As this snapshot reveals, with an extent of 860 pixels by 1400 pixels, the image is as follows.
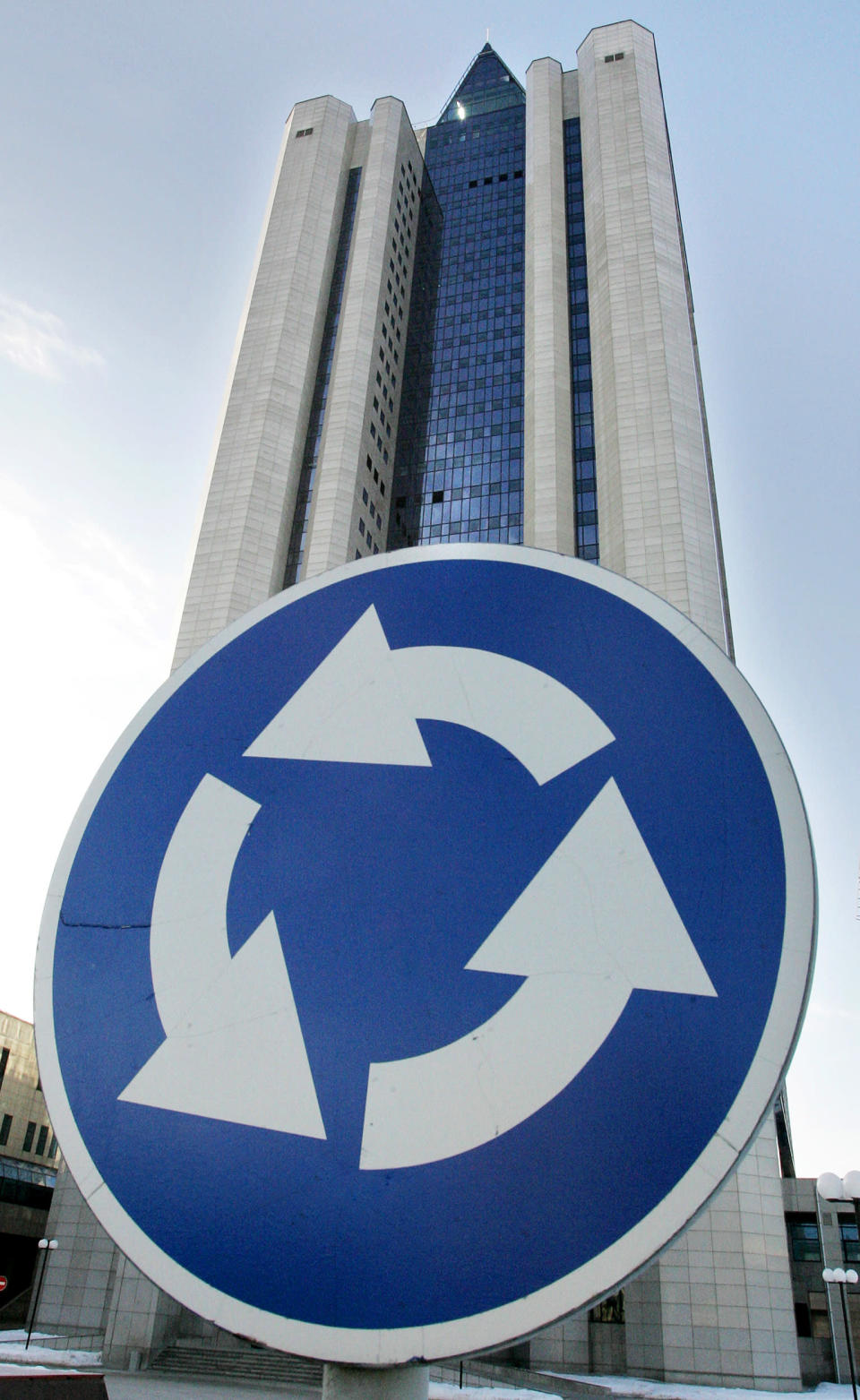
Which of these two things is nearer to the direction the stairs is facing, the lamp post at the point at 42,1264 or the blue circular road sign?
the blue circular road sign

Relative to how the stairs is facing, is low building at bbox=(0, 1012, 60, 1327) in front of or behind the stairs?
behind

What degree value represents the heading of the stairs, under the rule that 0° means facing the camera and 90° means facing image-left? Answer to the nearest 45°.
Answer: approximately 0°

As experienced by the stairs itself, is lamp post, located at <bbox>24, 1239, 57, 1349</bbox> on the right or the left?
on its right

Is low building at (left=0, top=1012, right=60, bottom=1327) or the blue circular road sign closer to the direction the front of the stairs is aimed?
the blue circular road sign

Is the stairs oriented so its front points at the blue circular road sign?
yes

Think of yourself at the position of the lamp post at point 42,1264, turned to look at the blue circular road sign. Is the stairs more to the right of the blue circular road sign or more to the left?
left
